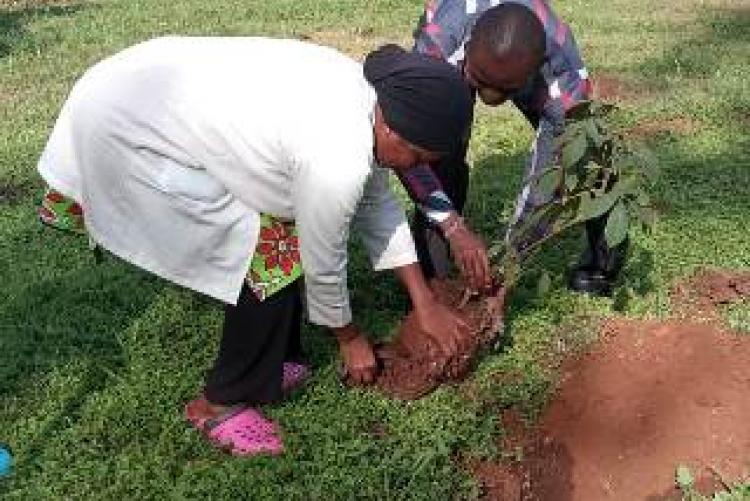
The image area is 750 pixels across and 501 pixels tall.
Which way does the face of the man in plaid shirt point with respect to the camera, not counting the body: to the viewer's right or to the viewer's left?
to the viewer's left

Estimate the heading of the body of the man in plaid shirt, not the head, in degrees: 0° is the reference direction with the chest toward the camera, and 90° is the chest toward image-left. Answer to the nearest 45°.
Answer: approximately 0°
